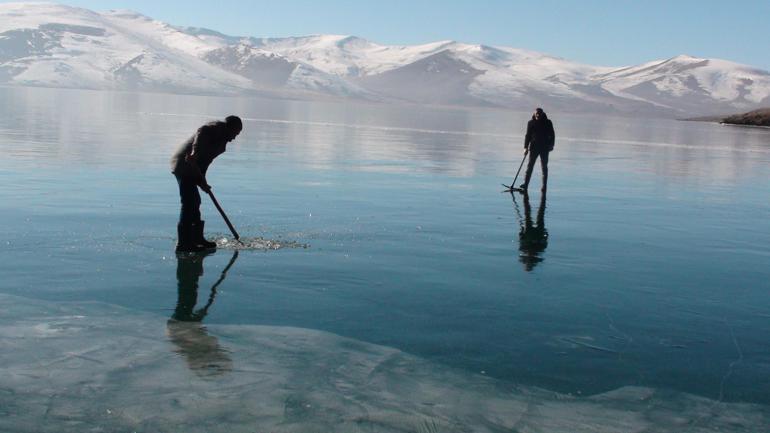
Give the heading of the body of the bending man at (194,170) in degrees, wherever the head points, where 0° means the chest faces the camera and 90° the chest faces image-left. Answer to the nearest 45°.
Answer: approximately 270°

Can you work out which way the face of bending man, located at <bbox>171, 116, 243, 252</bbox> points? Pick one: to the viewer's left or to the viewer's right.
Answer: to the viewer's right
